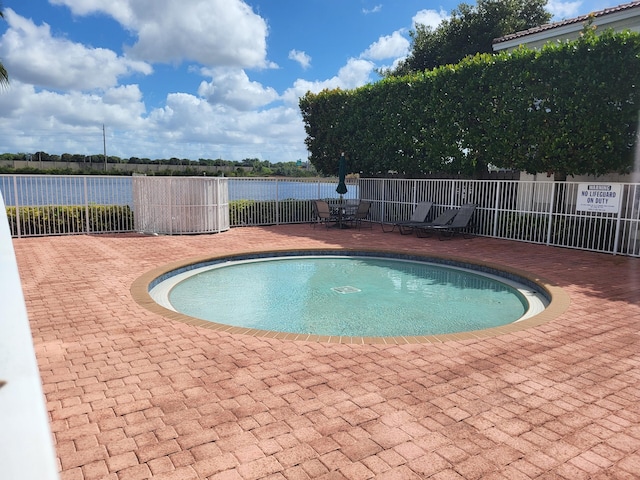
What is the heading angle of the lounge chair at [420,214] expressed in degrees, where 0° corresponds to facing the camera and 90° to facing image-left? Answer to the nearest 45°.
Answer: approximately 45°

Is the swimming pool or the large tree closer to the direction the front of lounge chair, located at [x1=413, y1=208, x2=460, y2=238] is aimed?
the swimming pool

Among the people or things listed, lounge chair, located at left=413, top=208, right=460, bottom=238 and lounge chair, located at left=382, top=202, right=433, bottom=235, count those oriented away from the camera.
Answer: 0

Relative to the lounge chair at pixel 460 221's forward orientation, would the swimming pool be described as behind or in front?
in front

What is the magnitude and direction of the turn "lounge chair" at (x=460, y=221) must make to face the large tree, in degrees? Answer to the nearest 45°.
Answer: approximately 135° to its right

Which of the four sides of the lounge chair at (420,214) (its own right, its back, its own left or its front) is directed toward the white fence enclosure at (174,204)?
front

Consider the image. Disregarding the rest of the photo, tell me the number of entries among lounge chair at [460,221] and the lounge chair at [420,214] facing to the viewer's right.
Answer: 0

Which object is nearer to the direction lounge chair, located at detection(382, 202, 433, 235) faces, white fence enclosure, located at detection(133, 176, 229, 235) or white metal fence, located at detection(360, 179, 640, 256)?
the white fence enclosure
